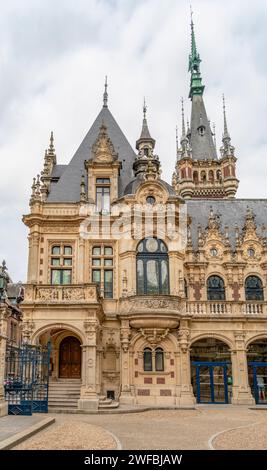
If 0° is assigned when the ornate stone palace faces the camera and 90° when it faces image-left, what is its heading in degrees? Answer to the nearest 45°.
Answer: approximately 0°

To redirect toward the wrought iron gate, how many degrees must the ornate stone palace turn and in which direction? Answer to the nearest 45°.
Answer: approximately 45° to its right
